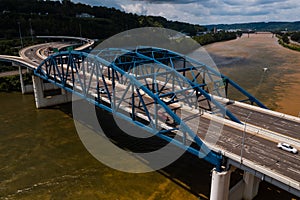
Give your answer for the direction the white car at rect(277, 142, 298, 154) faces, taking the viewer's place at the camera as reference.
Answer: facing the viewer and to the right of the viewer
